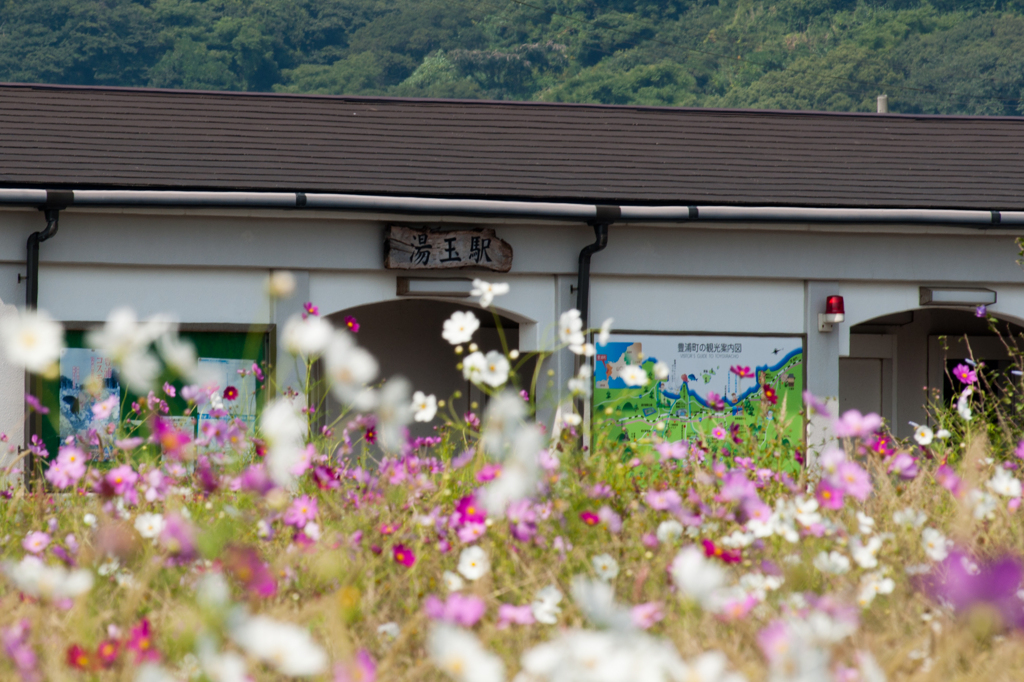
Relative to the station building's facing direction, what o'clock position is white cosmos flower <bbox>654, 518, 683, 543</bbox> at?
The white cosmos flower is roughly at 12 o'clock from the station building.

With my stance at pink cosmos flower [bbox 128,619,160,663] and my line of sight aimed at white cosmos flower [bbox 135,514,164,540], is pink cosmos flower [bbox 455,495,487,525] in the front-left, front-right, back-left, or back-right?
front-right

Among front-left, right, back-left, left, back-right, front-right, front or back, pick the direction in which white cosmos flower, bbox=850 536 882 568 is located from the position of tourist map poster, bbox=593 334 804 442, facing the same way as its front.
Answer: front

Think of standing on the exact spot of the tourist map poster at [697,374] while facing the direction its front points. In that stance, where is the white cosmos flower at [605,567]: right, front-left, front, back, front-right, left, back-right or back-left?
front

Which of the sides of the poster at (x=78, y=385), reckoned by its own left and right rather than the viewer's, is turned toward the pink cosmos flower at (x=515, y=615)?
front

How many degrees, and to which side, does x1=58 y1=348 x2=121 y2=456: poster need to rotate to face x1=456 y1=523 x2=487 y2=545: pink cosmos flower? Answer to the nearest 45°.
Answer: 0° — it already faces it

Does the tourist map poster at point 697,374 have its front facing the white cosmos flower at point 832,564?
yes

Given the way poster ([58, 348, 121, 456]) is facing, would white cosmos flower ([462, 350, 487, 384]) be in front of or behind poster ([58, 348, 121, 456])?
in front

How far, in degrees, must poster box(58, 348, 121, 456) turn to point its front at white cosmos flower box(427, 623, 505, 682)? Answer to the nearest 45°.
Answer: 0° — it already faces it

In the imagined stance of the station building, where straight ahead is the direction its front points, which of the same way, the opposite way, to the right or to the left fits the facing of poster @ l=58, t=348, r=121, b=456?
the same way

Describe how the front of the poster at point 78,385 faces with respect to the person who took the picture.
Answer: facing the viewer

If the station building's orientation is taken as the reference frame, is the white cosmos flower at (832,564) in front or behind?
in front

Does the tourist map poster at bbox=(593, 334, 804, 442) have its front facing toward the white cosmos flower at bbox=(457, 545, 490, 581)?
yes

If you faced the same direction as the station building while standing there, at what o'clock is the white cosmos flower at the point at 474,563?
The white cosmos flower is roughly at 12 o'clock from the station building.

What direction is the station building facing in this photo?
toward the camera

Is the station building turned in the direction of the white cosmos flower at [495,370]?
yes

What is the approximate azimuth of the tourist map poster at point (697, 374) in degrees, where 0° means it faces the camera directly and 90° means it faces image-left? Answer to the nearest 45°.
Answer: approximately 0°

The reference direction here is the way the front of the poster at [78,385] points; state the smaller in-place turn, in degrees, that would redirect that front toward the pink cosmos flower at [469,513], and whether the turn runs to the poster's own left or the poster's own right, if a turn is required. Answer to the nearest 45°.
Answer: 0° — it already faces it
